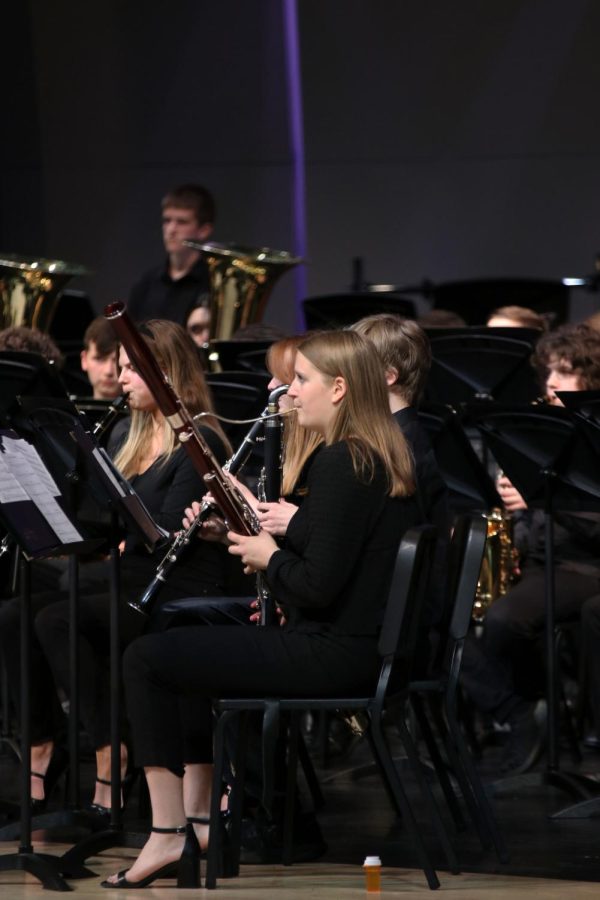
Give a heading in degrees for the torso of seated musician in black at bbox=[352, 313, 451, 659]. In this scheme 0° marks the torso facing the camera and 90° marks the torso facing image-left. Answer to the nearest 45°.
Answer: approximately 90°

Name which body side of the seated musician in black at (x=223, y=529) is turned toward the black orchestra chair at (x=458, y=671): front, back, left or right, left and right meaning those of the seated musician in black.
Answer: back

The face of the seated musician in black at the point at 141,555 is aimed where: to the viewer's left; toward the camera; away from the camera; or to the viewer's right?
to the viewer's left

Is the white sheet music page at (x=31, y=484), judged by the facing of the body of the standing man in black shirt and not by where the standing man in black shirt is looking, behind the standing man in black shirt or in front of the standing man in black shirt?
in front

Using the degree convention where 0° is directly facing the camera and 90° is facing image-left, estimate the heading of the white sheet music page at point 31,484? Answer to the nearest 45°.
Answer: approximately 315°

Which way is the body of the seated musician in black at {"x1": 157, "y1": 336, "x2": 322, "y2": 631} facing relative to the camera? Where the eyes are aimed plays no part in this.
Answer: to the viewer's left

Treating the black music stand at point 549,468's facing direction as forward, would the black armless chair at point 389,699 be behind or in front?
behind

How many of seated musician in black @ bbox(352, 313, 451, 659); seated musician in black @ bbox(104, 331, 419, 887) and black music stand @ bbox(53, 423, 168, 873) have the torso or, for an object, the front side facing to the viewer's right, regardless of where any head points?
1

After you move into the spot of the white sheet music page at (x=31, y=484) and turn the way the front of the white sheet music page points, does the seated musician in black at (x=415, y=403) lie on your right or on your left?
on your left

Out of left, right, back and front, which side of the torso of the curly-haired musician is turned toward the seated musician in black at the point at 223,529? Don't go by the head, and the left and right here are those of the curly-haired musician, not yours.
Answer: front

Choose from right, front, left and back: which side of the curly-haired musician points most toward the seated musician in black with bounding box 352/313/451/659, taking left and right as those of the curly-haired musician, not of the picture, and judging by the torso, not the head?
front

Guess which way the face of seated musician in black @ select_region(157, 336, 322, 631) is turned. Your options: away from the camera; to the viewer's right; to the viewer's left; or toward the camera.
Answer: to the viewer's left

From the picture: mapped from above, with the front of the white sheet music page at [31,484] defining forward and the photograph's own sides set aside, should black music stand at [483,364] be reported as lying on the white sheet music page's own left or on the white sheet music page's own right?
on the white sheet music page's own left
